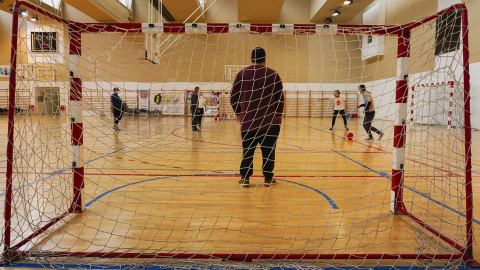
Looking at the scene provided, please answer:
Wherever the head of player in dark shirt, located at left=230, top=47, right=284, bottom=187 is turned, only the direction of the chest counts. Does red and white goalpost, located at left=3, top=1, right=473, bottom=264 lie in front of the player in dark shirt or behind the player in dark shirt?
behind

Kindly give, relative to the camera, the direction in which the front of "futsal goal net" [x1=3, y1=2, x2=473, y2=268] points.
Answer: facing away from the viewer

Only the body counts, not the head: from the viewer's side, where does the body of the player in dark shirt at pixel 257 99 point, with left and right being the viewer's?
facing away from the viewer
